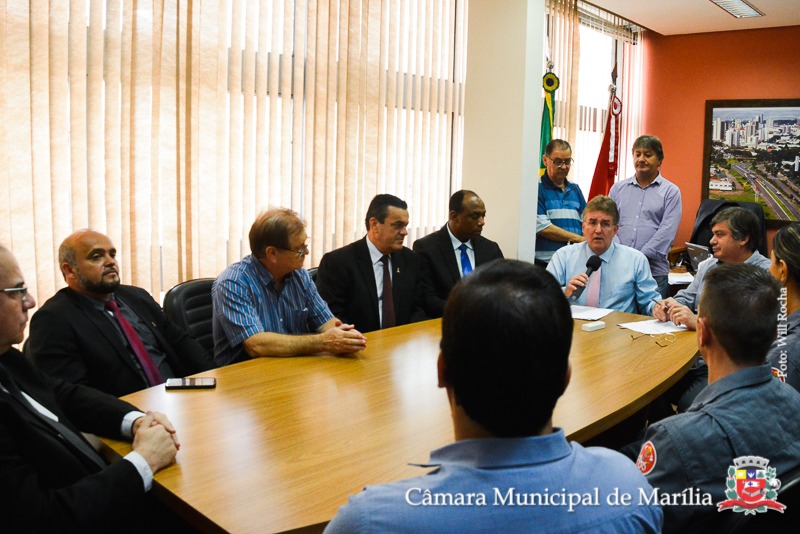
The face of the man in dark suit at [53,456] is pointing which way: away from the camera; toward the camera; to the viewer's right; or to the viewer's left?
to the viewer's right

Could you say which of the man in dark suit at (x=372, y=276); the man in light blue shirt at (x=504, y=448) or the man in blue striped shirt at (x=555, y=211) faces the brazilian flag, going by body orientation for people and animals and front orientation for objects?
the man in light blue shirt

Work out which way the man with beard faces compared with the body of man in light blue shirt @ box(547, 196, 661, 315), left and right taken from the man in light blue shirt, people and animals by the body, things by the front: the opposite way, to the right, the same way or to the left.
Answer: to the left

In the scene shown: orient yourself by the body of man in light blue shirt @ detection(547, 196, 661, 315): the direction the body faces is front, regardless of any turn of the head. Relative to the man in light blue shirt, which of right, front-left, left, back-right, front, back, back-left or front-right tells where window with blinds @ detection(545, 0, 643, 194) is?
back

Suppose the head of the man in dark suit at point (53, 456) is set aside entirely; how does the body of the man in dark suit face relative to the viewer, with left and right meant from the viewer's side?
facing to the right of the viewer

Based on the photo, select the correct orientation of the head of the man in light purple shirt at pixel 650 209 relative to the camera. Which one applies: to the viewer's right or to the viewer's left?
to the viewer's left

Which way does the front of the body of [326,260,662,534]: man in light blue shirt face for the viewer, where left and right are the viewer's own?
facing away from the viewer

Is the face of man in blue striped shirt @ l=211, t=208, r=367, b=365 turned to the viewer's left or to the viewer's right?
to the viewer's right

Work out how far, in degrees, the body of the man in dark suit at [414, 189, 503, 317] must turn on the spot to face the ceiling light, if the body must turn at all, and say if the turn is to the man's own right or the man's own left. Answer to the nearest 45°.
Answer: approximately 90° to the man's own left
